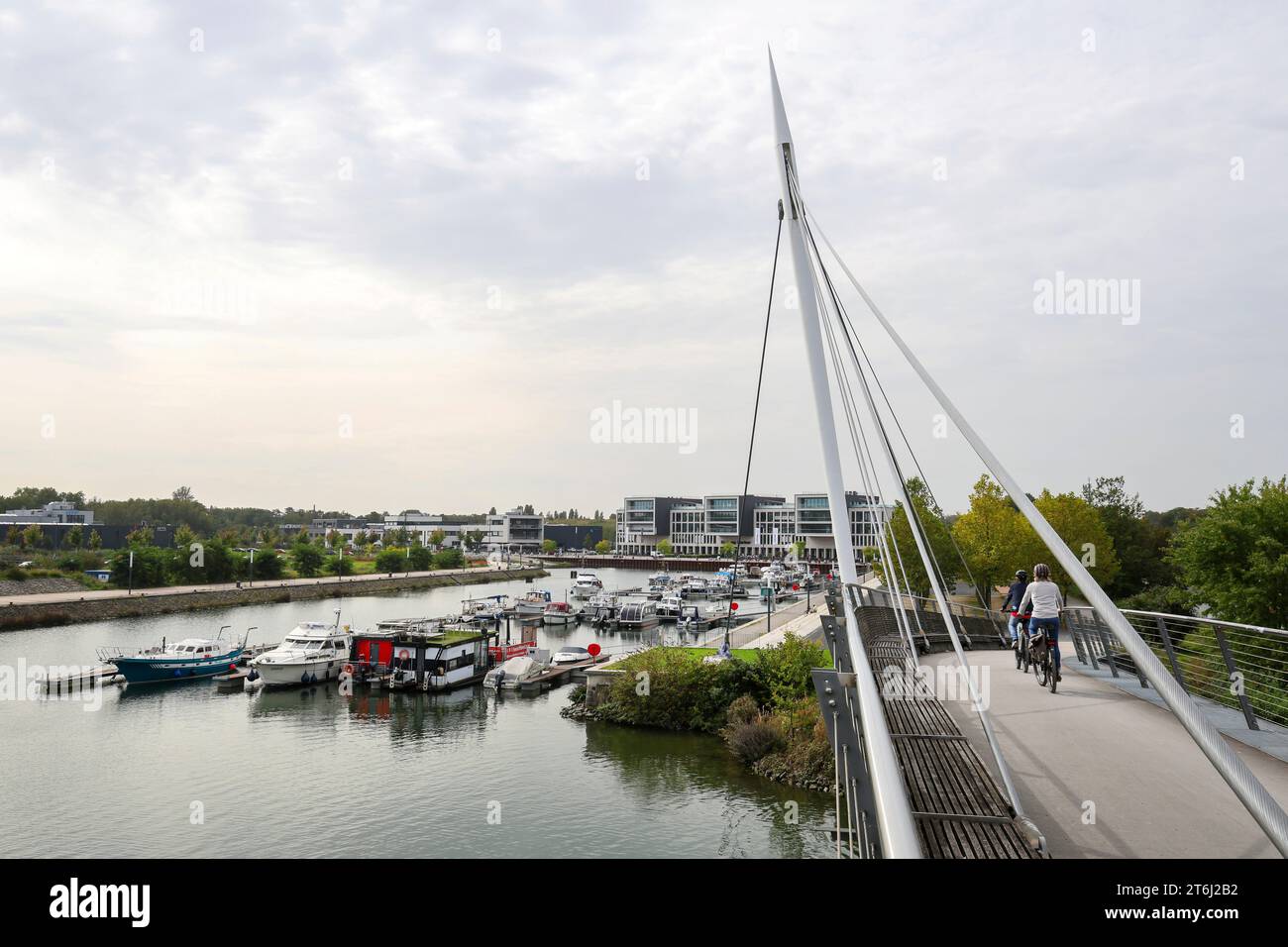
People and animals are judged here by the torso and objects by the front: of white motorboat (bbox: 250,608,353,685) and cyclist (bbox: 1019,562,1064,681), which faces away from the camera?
the cyclist

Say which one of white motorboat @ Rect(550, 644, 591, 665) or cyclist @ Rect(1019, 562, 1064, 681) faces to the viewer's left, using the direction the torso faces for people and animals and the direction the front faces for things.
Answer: the white motorboat

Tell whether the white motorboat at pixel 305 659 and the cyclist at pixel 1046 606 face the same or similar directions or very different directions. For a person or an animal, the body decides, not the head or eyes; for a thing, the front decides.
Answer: very different directions

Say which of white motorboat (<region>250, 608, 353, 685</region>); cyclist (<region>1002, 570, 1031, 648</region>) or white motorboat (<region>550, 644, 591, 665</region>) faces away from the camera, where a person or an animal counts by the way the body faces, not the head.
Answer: the cyclist

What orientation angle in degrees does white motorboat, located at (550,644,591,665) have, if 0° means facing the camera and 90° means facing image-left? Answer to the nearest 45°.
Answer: approximately 90°

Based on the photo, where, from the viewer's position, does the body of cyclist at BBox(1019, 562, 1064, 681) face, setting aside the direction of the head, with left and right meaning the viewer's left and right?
facing away from the viewer

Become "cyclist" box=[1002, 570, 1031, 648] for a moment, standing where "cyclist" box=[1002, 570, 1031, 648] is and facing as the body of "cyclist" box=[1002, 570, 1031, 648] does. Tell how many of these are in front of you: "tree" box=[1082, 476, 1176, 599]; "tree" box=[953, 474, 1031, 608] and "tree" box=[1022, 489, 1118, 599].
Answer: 3

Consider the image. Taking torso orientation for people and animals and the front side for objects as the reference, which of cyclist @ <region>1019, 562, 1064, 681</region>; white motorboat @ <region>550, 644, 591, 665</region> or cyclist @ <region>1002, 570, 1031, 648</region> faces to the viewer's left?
the white motorboat

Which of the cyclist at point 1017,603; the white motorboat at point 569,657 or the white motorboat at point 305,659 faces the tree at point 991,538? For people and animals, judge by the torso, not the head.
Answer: the cyclist

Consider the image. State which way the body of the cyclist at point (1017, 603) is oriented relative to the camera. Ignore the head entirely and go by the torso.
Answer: away from the camera

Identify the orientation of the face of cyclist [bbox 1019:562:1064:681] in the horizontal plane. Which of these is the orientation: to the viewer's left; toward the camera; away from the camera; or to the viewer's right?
away from the camera
